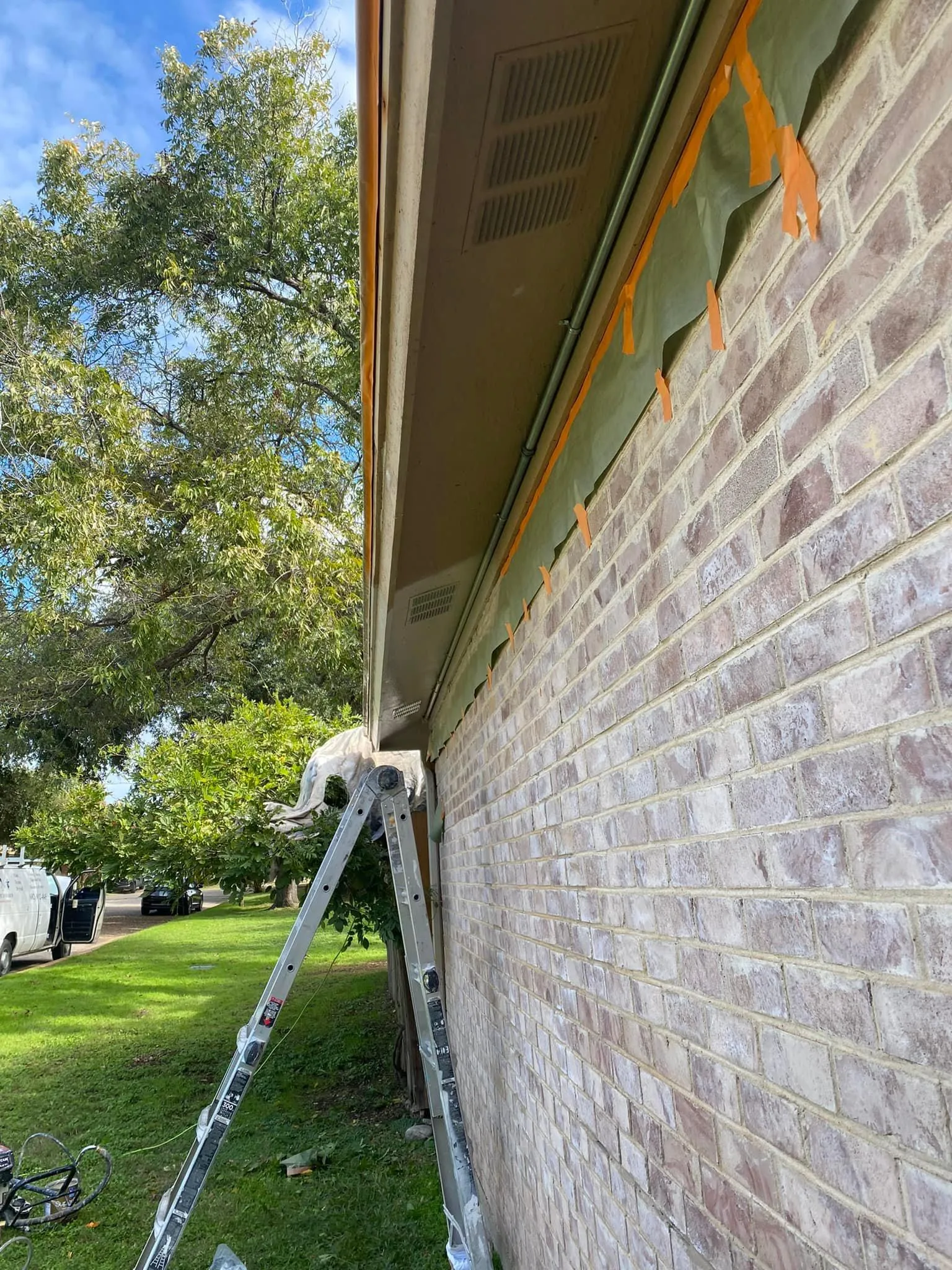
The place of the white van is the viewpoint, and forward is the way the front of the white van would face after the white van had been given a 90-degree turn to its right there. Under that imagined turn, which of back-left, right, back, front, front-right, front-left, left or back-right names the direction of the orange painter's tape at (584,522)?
front-right

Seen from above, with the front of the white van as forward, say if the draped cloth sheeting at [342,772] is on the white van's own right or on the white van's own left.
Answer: on the white van's own right

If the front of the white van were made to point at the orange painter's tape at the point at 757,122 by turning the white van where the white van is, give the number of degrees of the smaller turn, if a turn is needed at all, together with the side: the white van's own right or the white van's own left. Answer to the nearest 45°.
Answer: approximately 135° to the white van's own right

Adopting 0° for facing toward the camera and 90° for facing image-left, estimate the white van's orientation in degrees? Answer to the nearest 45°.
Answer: approximately 225°

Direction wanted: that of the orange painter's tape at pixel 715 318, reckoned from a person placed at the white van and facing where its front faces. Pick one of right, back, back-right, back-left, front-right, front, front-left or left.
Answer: back-right

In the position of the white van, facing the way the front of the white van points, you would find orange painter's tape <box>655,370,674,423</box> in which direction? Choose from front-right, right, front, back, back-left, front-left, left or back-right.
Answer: back-right

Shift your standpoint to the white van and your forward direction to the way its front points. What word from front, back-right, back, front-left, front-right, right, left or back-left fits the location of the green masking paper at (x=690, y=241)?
back-right

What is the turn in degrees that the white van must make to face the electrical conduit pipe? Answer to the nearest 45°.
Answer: approximately 135° to its right

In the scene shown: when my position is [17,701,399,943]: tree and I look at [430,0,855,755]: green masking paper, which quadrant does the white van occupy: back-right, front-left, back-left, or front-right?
back-right
